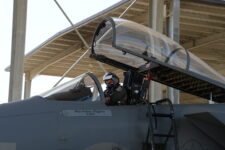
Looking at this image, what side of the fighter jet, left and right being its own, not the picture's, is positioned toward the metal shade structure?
right

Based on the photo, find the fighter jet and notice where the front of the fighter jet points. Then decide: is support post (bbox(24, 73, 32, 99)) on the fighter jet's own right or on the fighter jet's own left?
on the fighter jet's own right

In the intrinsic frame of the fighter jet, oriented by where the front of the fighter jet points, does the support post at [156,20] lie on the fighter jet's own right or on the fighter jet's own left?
on the fighter jet's own right

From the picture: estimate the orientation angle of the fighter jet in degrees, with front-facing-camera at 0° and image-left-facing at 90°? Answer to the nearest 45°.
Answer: approximately 90°

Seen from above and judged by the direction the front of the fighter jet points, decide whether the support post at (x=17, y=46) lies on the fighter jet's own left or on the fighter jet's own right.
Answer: on the fighter jet's own right

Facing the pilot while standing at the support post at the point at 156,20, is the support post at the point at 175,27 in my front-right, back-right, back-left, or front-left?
back-left

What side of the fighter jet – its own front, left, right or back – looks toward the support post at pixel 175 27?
right
